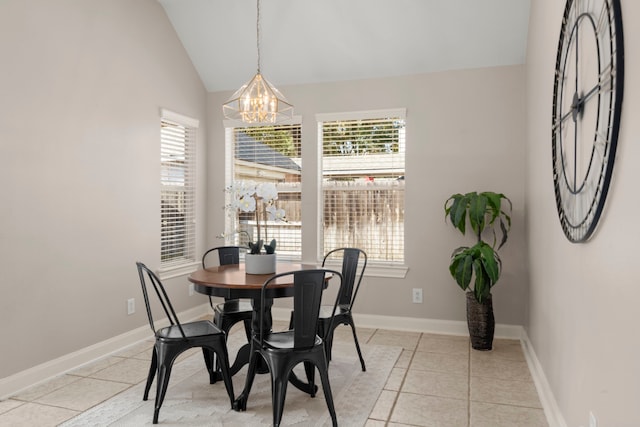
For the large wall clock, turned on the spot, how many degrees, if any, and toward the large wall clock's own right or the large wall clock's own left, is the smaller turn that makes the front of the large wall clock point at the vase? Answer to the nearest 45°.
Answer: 0° — it already faces it

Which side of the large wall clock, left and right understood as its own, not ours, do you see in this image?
left

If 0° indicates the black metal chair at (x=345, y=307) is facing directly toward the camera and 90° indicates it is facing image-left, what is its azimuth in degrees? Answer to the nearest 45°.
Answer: approximately 45°

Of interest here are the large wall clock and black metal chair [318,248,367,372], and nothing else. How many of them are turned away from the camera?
0

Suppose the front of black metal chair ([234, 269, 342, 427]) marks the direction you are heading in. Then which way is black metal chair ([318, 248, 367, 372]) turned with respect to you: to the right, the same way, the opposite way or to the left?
to the left

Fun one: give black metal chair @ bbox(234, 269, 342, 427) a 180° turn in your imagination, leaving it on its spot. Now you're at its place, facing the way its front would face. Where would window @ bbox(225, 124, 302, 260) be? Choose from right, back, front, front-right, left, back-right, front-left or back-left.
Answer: back-left

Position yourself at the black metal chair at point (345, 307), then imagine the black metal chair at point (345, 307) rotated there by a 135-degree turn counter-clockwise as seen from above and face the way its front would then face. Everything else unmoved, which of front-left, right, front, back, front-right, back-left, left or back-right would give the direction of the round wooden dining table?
back-right

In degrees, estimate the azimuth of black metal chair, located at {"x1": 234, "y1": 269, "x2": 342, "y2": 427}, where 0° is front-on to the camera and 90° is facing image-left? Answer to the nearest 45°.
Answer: approximately 135°

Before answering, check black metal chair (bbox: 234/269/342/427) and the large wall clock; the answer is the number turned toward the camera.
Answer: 0

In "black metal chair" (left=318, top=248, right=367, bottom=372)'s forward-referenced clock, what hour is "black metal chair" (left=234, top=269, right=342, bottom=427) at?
"black metal chair" (left=234, top=269, right=342, bottom=427) is roughly at 11 o'clock from "black metal chair" (left=318, top=248, right=367, bottom=372).

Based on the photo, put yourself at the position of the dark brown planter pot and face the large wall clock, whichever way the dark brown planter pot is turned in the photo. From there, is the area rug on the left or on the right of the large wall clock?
right

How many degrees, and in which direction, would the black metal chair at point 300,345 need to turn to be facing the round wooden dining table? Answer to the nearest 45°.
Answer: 0° — it already faces it

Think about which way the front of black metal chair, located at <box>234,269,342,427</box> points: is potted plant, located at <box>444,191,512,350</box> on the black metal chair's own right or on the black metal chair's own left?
on the black metal chair's own right
